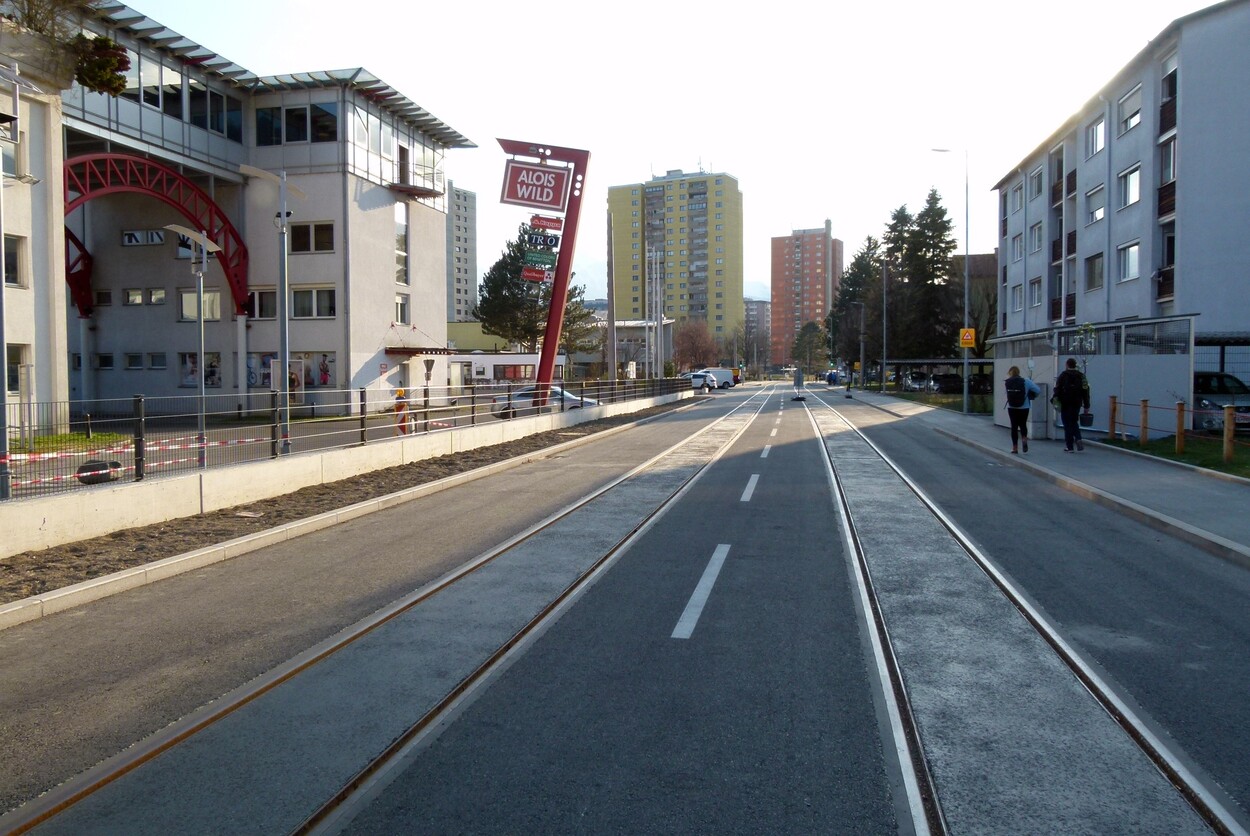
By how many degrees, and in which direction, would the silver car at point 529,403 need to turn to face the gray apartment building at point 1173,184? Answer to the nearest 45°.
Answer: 0° — it already faces it

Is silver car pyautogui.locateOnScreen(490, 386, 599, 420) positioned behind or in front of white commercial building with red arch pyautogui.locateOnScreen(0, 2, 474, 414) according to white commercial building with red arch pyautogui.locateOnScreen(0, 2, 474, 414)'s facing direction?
in front

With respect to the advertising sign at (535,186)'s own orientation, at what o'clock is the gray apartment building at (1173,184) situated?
The gray apartment building is roughly at 9 o'clock from the advertising sign.

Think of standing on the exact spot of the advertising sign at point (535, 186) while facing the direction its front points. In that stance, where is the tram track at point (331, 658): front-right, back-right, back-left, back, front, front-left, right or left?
front

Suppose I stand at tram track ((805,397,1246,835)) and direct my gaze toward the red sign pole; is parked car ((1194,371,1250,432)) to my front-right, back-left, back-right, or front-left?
front-right

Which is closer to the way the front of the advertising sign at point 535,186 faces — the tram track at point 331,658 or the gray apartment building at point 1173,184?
the tram track

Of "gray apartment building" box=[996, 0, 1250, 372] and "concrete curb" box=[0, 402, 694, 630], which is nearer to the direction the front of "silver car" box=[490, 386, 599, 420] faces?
the gray apartment building

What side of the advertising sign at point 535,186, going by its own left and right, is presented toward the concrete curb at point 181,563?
front

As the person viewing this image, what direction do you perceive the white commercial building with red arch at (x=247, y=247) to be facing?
facing the viewer and to the right of the viewer

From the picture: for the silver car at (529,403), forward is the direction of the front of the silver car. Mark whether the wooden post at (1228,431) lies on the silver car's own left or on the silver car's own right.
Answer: on the silver car's own right

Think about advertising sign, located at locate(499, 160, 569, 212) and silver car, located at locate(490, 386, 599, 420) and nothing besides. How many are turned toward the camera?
1

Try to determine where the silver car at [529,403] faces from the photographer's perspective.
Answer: facing to the right of the viewer

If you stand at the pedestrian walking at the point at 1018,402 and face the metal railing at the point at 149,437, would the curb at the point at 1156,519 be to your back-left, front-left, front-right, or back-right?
front-left

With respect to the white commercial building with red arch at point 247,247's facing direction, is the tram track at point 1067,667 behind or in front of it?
in front

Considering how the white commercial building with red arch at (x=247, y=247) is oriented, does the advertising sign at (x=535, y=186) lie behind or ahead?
ahead

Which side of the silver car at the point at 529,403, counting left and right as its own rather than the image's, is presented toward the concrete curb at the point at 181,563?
right

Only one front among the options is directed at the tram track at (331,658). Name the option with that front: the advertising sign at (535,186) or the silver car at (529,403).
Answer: the advertising sign

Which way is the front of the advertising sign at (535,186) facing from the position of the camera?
facing the viewer

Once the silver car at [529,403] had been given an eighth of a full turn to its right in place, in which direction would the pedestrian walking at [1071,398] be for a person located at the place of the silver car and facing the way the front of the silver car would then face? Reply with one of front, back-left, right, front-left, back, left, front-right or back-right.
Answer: front
